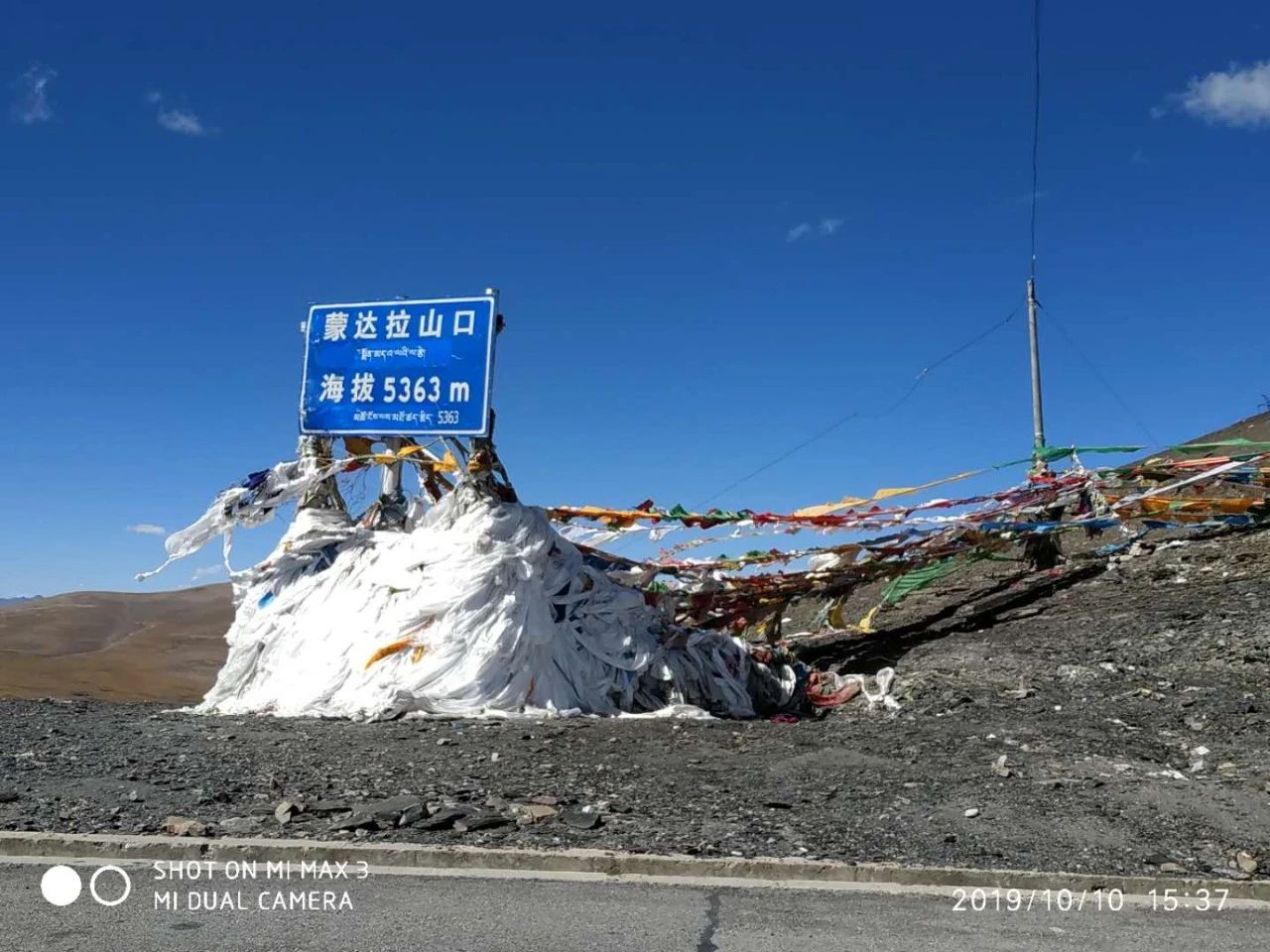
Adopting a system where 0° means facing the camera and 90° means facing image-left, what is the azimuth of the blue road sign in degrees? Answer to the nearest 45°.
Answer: approximately 0°

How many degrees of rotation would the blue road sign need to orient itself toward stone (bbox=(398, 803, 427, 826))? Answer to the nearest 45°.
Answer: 0° — it already faces it

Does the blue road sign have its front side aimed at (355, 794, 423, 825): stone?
yes

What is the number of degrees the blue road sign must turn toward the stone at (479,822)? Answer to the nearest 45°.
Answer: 0° — it already faces it

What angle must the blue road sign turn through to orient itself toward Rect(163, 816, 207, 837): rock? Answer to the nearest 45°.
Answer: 0° — it already faces it

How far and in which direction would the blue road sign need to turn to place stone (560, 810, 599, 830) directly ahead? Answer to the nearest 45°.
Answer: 0° — it already faces it

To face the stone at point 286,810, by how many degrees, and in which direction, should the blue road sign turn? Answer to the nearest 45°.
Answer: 0° — it already faces it
